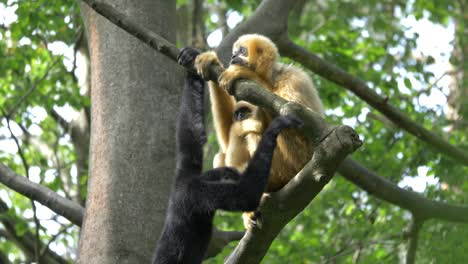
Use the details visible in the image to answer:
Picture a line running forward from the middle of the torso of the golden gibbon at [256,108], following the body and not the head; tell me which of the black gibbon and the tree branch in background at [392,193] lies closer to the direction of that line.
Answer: the black gibbon

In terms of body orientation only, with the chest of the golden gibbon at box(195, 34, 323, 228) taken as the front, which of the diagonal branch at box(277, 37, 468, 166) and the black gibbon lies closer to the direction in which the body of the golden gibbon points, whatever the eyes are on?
the black gibbon
